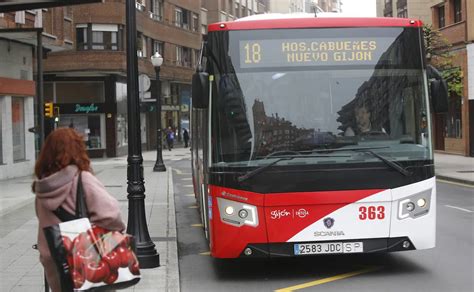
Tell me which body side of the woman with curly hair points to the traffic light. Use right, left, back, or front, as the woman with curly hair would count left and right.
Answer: front

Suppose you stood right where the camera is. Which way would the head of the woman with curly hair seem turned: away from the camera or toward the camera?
away from the camera

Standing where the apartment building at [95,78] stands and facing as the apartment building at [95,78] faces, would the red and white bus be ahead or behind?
ahead

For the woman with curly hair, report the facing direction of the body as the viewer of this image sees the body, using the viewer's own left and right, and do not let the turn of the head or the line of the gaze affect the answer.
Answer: facing away from the viewer

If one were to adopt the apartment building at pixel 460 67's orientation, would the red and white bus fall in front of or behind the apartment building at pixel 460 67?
in front

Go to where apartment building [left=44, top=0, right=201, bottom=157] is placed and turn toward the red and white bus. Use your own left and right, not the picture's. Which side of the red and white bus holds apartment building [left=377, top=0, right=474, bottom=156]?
left

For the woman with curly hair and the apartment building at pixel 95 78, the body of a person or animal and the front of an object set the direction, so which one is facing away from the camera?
the woman with curly hair

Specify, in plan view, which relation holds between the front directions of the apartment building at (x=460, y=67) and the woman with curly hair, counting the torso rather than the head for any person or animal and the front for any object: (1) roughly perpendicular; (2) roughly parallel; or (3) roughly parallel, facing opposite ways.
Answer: roughly perpendicular

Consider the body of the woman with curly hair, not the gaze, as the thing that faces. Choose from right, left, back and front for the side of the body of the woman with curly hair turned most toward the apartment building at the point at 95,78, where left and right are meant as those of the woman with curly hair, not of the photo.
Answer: front

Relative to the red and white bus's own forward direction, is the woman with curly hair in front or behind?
in front
